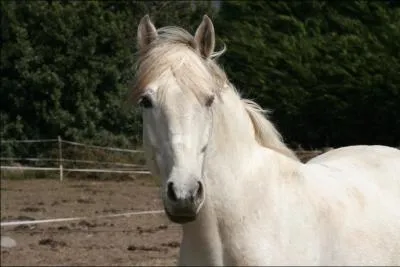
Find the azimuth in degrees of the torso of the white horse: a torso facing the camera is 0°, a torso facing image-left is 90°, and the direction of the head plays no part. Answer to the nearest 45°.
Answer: approximately 45°
